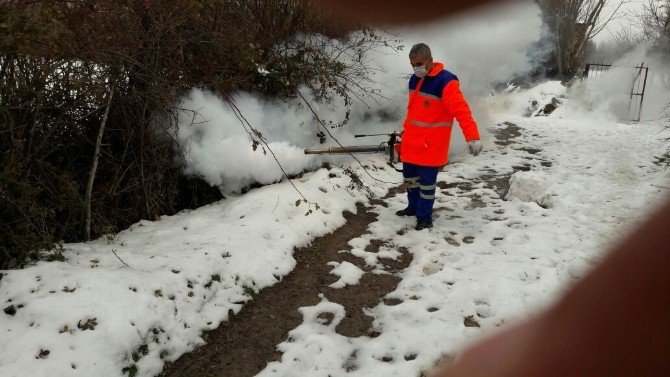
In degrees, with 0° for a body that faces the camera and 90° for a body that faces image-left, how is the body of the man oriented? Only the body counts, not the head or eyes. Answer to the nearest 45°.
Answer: approximately 45°

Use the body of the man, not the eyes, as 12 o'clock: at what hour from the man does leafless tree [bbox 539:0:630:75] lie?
The leafless tree is roughly at 5 o'clock from the man.
